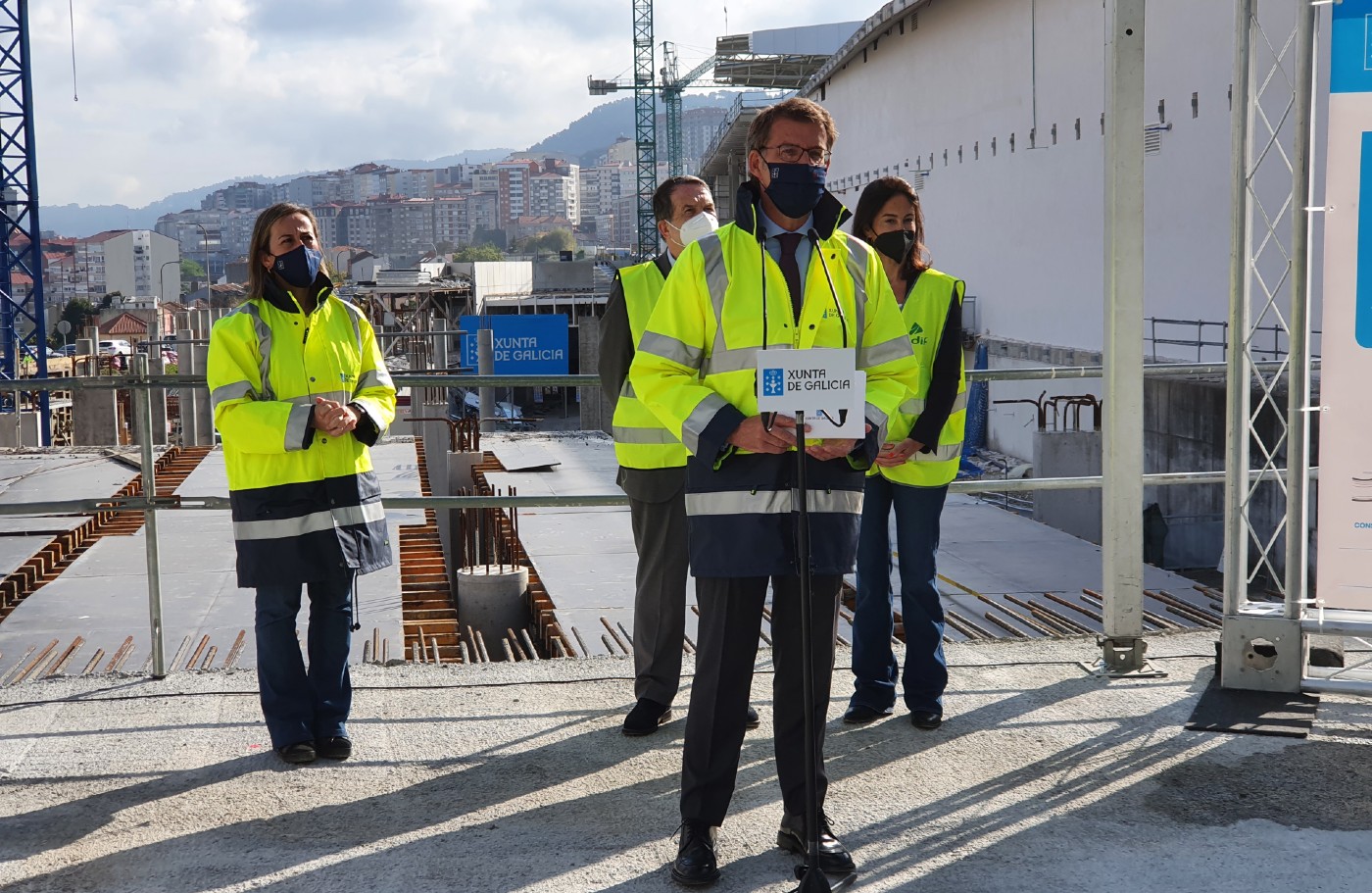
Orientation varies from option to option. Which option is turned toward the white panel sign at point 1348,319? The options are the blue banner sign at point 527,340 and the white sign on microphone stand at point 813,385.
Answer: the blue banner sign

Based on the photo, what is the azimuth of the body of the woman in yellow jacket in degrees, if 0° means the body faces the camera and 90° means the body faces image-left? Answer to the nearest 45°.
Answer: approximately 315°

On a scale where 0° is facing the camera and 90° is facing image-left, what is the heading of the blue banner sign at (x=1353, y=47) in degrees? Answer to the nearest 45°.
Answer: approximately 0°

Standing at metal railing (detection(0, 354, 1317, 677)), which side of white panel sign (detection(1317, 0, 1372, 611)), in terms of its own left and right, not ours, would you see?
right

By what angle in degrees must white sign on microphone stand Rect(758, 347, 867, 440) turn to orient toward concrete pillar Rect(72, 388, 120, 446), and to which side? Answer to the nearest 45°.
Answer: approximately 135° to its right

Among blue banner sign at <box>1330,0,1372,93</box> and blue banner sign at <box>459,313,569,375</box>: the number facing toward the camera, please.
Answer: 2

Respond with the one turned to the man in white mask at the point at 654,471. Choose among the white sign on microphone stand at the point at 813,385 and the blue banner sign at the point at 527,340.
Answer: the blue banner sign
